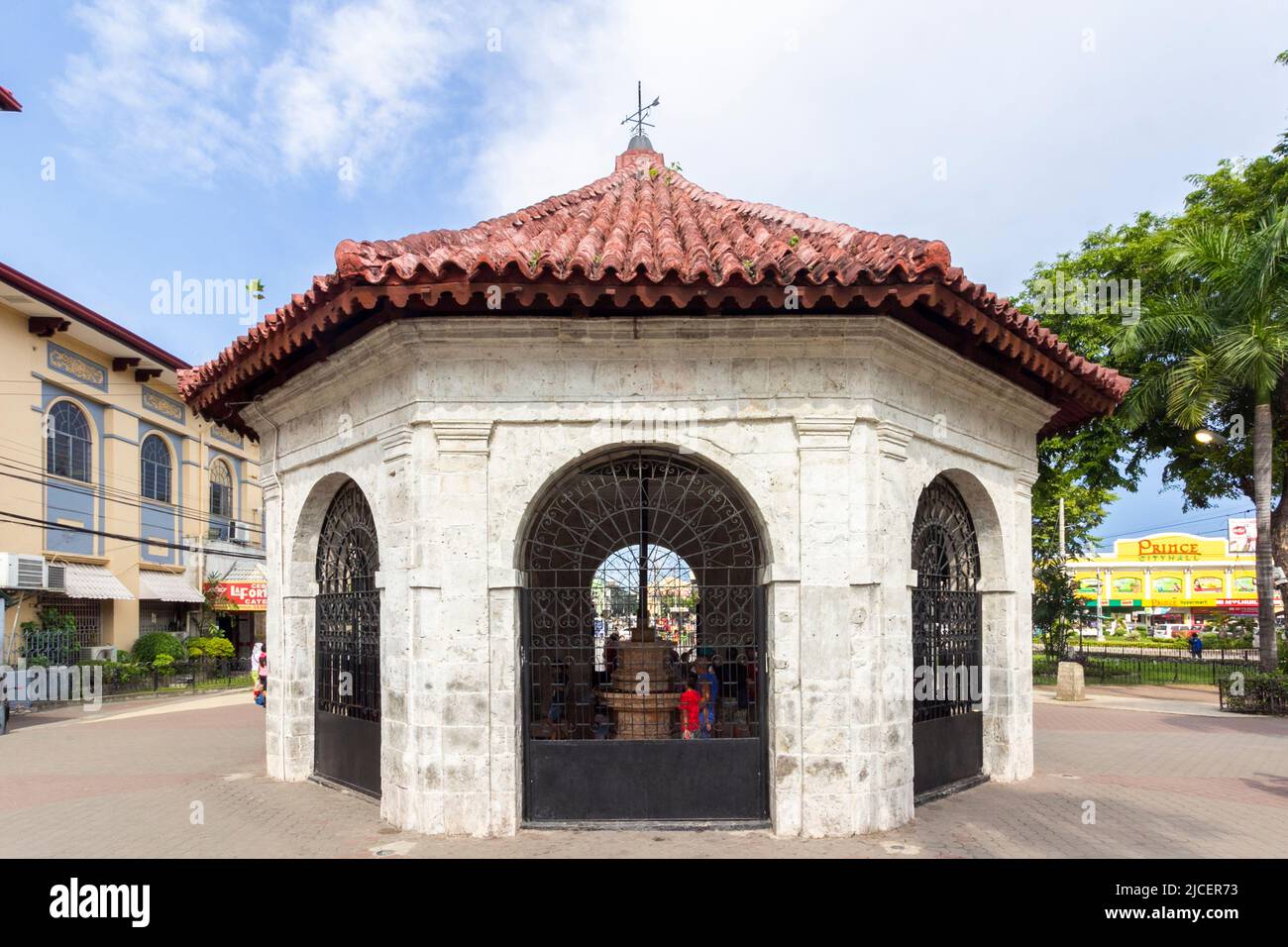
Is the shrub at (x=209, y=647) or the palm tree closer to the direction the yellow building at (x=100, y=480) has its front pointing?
the palm tree

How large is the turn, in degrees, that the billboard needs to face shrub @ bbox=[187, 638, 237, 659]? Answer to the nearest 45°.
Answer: approximately 45° to its right

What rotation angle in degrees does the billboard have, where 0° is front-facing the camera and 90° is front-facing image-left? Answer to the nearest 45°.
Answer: approximately 0°

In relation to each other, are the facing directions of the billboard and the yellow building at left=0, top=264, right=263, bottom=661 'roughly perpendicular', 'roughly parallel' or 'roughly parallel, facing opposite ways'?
roughly perpendicular

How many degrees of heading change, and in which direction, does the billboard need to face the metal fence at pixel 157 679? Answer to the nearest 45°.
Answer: approximately 45° to its right
